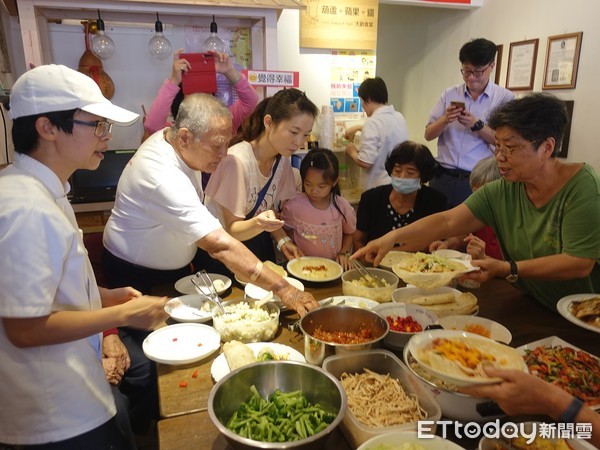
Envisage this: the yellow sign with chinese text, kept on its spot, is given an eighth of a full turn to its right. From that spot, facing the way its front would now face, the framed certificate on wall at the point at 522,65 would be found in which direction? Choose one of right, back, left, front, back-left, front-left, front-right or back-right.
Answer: back-left

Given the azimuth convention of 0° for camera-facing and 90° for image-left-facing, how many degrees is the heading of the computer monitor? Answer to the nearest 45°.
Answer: approximately 0°

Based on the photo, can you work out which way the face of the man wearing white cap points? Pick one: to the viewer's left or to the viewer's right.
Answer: to the viewer's right

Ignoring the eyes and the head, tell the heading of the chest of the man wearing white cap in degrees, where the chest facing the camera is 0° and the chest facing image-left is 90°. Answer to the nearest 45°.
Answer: approximately 270°

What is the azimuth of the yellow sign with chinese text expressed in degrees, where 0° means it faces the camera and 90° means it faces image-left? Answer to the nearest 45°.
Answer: approximately 0°

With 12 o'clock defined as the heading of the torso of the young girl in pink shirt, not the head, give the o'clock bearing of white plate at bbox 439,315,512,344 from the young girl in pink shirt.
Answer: The white plate is roughly at 11 o'clock from the young girl in pink shirt.

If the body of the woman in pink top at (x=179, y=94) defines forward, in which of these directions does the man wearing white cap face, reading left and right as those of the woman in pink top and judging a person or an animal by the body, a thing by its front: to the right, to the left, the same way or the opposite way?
to the left

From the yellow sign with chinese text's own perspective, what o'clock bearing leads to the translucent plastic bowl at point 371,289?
The translucent plastic bowl is roughly at 12 o'clock from the yellow sign with chinese text.

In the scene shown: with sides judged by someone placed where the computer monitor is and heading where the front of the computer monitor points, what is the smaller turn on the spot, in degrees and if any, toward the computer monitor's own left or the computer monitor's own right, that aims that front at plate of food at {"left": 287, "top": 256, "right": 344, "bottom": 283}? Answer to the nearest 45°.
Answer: approximately 45° to the computer monitor's own left

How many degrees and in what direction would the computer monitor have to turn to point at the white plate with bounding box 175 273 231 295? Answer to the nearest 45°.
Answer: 0° — it already faces it

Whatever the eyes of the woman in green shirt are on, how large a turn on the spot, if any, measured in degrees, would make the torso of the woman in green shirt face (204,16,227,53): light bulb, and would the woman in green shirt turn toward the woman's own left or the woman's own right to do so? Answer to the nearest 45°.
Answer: approximately 90° to the woman's own right
